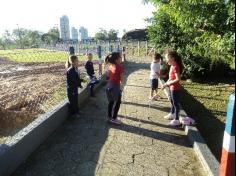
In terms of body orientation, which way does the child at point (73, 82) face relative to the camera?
to the viewer's right

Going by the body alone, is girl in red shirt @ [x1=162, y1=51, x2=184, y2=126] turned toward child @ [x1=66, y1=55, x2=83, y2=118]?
yes

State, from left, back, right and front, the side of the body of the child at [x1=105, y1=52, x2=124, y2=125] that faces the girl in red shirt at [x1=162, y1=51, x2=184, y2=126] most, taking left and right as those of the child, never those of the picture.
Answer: front

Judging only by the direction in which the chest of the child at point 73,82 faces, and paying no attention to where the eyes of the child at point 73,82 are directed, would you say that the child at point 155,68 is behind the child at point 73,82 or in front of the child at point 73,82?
in front

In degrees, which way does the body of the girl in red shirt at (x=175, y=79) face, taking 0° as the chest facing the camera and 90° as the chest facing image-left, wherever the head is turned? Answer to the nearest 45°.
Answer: approximately 90°

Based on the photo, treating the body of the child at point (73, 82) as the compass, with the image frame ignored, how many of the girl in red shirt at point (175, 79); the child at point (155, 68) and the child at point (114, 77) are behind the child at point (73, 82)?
0

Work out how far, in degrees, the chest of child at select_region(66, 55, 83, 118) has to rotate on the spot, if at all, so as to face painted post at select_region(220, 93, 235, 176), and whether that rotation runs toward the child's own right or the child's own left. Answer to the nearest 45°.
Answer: approximately 90° to the child's own right

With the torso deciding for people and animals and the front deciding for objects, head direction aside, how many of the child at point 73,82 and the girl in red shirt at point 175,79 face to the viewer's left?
1

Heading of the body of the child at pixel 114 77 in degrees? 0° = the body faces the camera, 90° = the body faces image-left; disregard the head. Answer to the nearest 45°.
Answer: approximately 270°

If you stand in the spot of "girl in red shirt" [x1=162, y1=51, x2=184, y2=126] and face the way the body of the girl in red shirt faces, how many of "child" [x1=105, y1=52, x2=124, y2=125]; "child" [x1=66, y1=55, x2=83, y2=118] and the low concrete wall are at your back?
0

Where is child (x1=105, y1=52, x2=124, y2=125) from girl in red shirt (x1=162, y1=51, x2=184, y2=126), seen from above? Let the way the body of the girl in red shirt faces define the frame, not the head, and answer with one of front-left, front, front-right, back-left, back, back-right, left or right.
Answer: front

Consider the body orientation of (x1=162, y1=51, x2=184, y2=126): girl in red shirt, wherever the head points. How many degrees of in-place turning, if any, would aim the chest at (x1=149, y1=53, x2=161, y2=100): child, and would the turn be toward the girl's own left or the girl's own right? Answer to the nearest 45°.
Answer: approximately 90° to the girl's own right

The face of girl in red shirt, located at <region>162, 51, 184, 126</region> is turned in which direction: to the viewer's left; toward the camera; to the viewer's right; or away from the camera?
to the viewer's left
